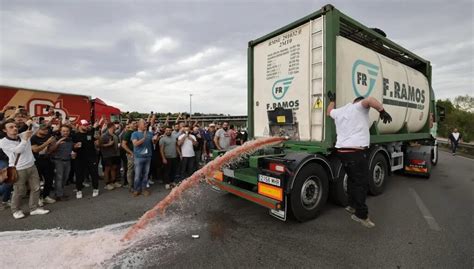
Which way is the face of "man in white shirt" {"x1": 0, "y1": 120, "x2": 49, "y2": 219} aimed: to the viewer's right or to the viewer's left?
to the viewer's right

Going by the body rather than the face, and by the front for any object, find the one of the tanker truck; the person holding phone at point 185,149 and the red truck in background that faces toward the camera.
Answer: the person holding phone

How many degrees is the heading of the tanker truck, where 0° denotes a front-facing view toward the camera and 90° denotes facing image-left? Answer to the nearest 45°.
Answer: approximately 225°

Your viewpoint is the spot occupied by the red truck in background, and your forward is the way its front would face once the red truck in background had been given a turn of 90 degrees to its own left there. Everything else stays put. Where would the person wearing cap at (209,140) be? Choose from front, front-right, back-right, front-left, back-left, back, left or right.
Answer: back

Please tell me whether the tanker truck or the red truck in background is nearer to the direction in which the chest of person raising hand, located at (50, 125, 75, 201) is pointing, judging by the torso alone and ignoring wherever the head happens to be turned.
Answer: the tanker truck

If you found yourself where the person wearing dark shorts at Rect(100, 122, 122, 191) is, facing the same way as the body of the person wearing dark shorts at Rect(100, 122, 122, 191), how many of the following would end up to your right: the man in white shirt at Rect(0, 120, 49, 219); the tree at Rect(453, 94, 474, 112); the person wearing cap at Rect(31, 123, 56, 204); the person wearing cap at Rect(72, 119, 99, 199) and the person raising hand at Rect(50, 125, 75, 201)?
4

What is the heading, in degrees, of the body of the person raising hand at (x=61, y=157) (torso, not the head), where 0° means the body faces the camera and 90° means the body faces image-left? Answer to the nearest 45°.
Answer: approximately 315°

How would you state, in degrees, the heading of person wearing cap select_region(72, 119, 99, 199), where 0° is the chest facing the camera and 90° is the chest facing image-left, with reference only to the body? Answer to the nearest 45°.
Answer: approximately 0°

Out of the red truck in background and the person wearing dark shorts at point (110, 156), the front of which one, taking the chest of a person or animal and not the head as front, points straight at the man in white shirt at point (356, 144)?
the person wearing dark shorts

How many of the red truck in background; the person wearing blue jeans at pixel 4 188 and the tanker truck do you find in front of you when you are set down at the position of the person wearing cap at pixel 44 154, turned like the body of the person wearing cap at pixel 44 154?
1
